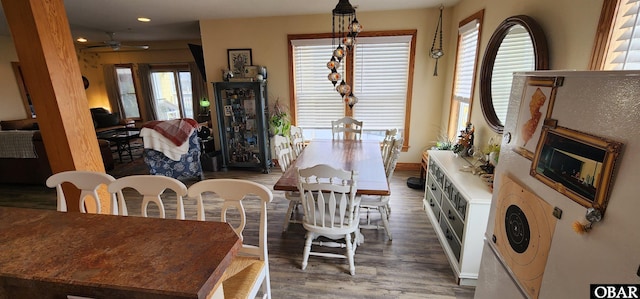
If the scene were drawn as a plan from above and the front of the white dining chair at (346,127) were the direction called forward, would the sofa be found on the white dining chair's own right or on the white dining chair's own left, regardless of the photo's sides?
on the white dining chair's own right

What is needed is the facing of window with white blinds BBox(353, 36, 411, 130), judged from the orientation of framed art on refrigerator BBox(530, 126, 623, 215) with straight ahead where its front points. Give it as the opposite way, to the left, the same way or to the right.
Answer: to the left

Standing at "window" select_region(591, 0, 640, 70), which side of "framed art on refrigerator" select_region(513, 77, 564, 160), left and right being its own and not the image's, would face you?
back

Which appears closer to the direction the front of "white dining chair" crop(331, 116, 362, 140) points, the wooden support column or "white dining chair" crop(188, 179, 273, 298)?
the white dining chair

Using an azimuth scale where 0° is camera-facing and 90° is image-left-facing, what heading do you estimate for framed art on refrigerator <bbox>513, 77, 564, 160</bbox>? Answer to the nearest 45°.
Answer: approximately 45°

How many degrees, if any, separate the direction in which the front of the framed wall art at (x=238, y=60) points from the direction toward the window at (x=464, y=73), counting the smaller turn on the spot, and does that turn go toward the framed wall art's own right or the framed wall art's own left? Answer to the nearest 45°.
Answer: approximately 45° to the framed wall art's own left
